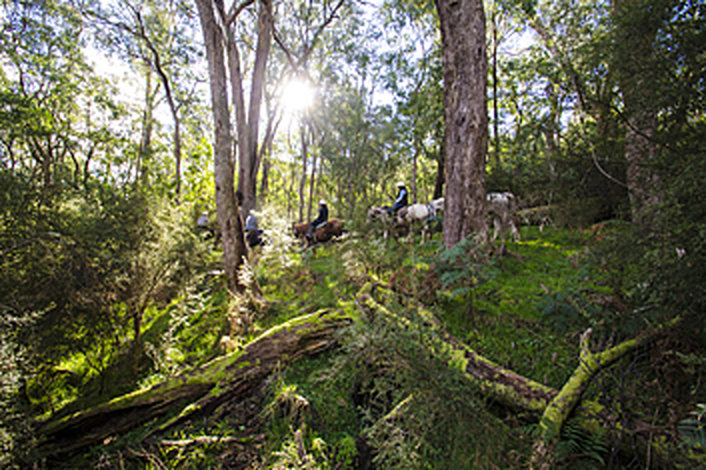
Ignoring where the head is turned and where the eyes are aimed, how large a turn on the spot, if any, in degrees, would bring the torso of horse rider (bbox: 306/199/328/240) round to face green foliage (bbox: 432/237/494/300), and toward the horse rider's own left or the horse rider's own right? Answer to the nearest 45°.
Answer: approximately 90° to the horse rider's own left

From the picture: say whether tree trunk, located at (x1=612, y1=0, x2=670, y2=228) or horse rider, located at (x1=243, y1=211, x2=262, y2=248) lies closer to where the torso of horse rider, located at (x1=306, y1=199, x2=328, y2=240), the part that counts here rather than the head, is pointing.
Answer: the horse rider

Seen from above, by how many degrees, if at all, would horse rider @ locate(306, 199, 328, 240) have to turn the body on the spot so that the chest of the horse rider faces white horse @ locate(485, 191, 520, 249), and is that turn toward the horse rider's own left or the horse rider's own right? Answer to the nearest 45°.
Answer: approximately 135° to the horse rider's own left

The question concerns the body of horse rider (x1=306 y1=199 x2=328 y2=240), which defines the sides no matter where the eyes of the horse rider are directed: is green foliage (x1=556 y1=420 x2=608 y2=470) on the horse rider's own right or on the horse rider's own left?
on the horse rider's own left

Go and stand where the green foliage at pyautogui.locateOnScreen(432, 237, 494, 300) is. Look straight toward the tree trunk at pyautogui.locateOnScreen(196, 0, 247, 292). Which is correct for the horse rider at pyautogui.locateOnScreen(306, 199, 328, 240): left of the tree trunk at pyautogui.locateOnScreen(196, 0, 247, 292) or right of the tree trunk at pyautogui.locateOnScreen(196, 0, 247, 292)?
right

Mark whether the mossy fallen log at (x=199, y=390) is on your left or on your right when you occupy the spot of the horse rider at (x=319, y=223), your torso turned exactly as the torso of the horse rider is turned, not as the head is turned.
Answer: on your left

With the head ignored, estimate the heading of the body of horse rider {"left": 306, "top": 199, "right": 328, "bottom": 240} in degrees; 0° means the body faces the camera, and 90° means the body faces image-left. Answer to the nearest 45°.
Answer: approximately 90°
